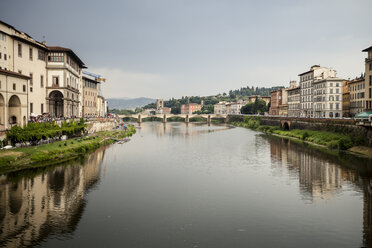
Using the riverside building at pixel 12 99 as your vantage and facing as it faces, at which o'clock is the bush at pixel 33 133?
The bush is roughly at 1 o'clock from the riverside building.

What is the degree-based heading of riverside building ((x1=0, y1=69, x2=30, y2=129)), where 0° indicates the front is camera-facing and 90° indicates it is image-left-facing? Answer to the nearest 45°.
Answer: approximately 315°
